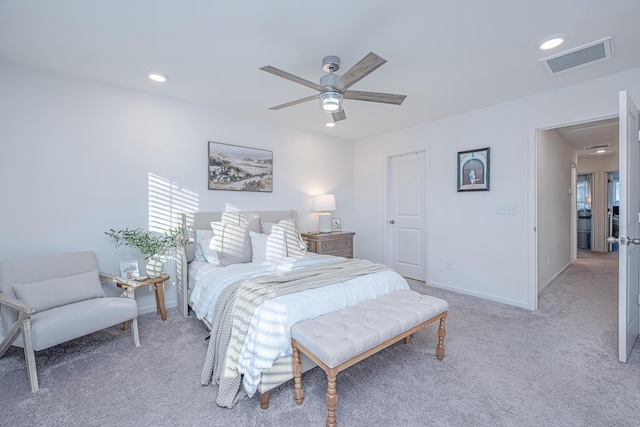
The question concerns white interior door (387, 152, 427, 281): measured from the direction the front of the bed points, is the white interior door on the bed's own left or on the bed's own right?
on the bed's own left

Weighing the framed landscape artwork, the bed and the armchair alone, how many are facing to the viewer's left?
0

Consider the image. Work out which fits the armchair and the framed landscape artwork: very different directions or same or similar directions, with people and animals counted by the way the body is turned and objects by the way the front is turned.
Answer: same or similar directions

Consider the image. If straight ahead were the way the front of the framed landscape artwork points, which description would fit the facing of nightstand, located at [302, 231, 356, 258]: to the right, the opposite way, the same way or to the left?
the same way

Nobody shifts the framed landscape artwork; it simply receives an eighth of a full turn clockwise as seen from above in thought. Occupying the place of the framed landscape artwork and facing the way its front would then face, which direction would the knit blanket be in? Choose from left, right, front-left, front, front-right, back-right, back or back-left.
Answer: front

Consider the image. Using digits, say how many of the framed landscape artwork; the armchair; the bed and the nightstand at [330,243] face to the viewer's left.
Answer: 0

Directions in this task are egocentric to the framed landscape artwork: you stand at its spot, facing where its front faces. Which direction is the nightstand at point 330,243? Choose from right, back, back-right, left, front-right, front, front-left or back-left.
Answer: front-left

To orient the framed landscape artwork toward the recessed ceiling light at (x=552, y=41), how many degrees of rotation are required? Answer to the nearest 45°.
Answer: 0° — it already faces it

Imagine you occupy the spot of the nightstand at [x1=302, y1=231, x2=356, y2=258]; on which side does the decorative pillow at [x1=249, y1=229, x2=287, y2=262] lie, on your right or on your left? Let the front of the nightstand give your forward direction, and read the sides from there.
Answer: on your right

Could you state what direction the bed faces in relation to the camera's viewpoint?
facing the viewer and to the right of the viewer

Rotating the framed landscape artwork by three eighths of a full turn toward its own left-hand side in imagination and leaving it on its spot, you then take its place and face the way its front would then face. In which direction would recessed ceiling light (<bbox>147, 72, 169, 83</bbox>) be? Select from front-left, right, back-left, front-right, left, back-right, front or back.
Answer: back-left

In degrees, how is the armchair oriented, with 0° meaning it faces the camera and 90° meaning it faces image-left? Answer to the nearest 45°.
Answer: approximately 315°

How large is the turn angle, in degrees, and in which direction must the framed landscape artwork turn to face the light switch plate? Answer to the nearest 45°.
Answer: approximately 45° to its left

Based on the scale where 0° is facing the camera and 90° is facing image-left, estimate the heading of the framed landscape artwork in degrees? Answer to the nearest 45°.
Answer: approximately 315°

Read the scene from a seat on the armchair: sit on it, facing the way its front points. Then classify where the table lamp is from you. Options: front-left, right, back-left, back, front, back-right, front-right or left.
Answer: front-left

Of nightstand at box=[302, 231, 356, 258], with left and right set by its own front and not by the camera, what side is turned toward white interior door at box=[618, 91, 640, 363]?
front

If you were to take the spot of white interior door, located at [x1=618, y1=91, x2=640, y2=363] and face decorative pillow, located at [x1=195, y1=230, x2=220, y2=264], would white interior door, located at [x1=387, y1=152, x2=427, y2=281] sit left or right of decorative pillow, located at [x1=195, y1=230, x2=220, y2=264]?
right
